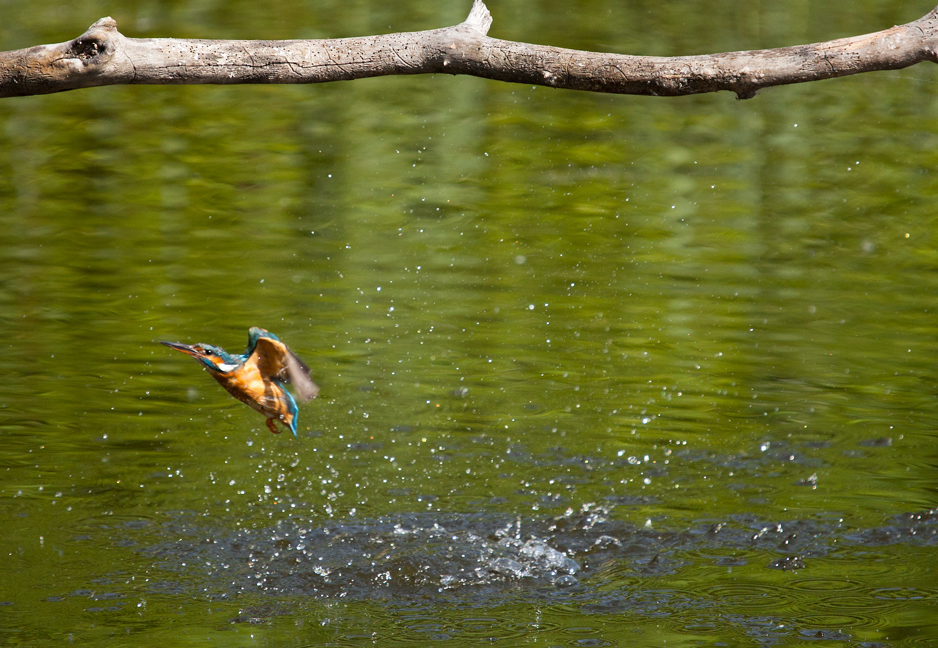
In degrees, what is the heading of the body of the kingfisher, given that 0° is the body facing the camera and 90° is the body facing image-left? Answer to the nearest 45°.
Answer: approximately 90°
